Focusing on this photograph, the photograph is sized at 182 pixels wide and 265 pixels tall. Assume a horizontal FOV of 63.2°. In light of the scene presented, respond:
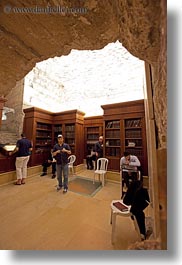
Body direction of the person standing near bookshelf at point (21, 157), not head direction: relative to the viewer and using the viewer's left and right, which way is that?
facing away from the viewer and to the left of the viewer

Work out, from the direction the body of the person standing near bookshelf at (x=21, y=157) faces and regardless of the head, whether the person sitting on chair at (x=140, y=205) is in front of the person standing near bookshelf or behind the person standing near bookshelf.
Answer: behind

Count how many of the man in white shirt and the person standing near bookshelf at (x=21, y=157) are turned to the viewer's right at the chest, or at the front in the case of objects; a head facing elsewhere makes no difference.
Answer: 0

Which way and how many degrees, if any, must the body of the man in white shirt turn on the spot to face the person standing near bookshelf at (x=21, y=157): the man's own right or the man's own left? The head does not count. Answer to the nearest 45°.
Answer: approximately 45° to the man's own right

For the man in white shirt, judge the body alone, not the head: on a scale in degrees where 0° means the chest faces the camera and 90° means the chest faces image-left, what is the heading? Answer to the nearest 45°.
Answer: approximately 45°
